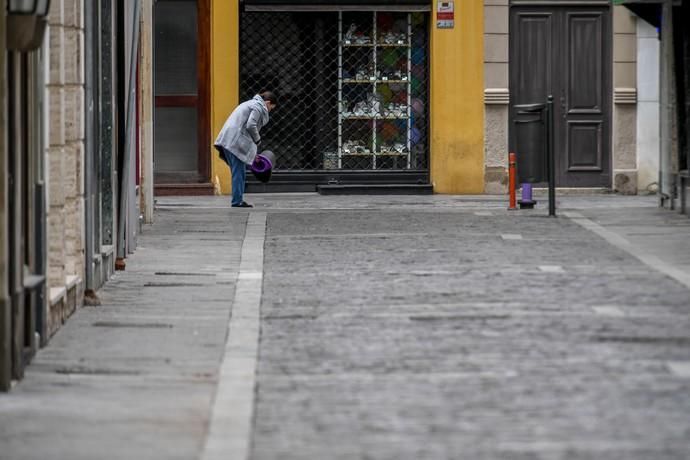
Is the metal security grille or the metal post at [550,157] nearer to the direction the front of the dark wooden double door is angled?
the metal post

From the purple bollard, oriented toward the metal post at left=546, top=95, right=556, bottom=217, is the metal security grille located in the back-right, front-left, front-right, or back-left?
back-right

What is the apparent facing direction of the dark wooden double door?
toward the camera

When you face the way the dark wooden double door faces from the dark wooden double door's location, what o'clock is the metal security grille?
The metal security grille is roughly at 3 o'clock from the dark wooden double door.

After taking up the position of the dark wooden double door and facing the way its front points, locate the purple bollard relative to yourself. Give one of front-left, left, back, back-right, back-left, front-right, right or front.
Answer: front

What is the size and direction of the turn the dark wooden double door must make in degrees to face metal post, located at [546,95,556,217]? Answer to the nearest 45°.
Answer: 0° — it already faces it

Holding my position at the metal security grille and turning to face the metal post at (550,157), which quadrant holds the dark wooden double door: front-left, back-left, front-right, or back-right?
front-left

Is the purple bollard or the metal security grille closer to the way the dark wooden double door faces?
the purple bollard
